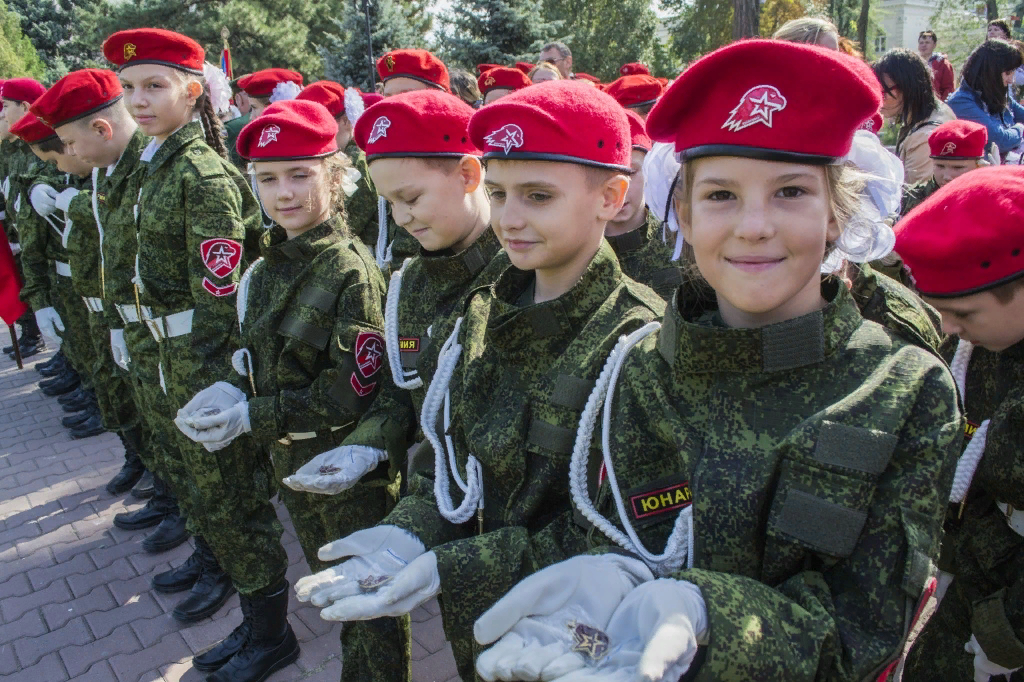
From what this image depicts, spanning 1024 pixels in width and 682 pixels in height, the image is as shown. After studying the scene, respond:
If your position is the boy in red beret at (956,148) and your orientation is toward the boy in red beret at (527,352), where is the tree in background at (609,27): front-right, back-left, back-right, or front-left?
back-right

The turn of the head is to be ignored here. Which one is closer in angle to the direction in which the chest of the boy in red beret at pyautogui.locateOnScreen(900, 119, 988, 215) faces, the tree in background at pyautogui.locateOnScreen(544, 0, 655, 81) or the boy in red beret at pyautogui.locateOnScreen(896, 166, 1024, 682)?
the boy in red beret

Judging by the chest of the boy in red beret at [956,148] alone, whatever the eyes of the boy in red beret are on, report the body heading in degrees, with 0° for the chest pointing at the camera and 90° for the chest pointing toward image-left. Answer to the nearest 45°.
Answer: approximately 45°

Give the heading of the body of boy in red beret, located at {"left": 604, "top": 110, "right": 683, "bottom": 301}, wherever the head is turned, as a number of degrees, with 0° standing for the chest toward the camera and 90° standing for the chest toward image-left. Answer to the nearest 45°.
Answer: approximately 45°

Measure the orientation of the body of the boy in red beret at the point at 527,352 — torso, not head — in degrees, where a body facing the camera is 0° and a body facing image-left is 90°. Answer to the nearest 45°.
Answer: approximately 45°

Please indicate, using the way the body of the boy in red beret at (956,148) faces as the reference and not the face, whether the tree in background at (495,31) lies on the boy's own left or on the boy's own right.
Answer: on the boy's own right

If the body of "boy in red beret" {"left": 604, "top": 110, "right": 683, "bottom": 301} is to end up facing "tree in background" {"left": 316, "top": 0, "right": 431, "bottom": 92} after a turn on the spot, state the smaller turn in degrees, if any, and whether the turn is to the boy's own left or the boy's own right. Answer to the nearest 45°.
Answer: approximately 135° to the boy's own right

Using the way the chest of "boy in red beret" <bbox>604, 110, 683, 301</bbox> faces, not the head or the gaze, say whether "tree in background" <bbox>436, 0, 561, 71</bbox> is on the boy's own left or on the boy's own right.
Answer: on the boy's own right

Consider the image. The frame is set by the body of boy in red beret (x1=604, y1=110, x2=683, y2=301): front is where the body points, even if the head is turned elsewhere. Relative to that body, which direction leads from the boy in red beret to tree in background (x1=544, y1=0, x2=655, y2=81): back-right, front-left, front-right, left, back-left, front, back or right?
back-right
